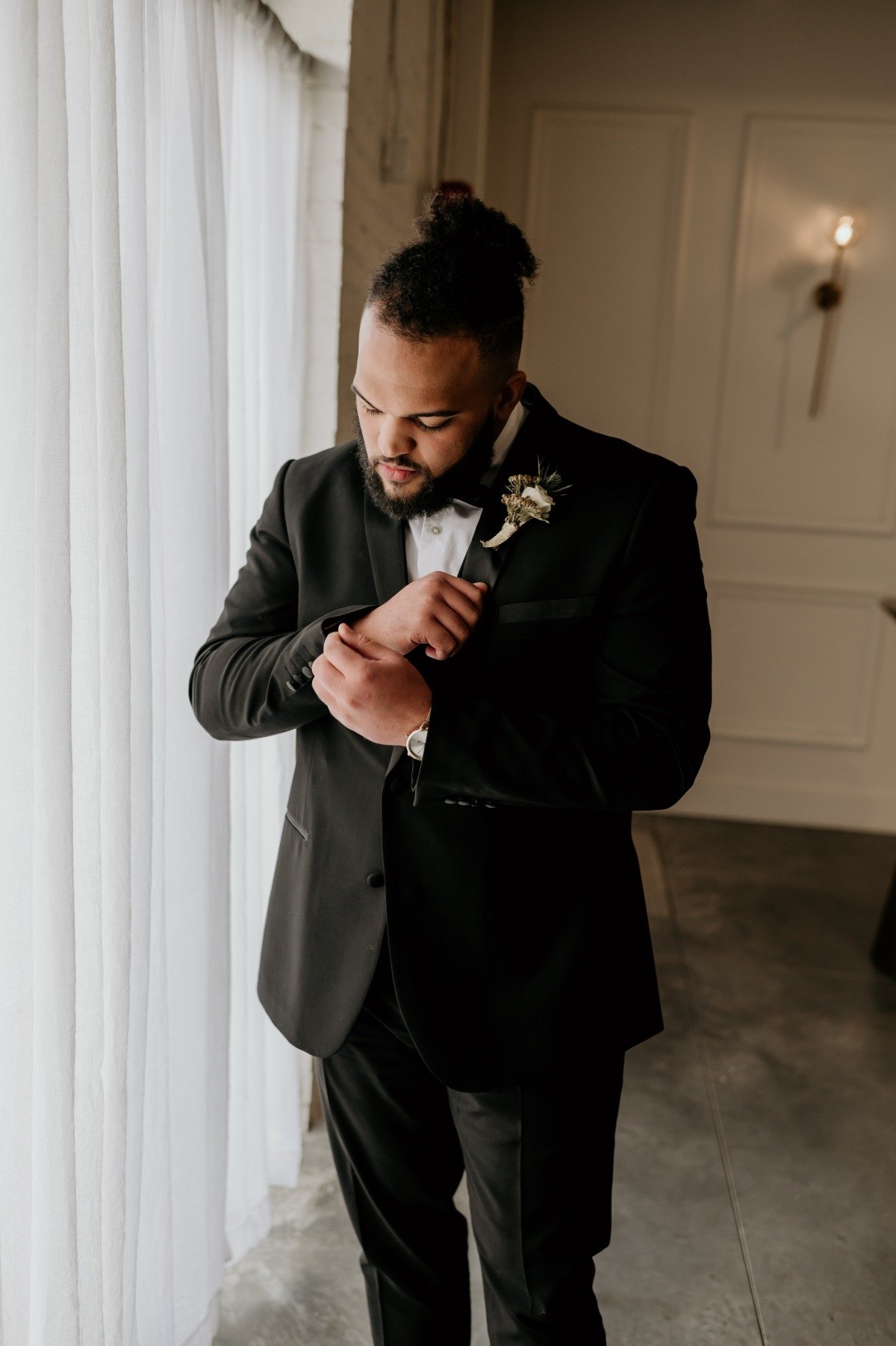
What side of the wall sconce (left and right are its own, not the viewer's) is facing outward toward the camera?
front

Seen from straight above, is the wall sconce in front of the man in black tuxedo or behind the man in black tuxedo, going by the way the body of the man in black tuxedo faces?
behind

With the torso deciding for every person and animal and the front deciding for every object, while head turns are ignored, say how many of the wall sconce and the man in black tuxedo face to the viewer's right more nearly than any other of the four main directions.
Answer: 0

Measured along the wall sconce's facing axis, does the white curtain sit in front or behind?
in front

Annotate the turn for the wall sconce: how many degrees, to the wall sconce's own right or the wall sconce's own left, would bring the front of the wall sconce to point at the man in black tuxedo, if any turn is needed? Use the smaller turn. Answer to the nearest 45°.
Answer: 0° — it already faces them

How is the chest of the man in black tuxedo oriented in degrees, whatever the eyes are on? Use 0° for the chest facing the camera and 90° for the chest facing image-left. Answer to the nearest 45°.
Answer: approximately 45°

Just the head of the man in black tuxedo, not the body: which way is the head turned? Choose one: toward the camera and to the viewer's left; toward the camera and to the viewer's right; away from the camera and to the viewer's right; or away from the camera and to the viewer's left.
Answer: toward the camera and to the viewer's left
